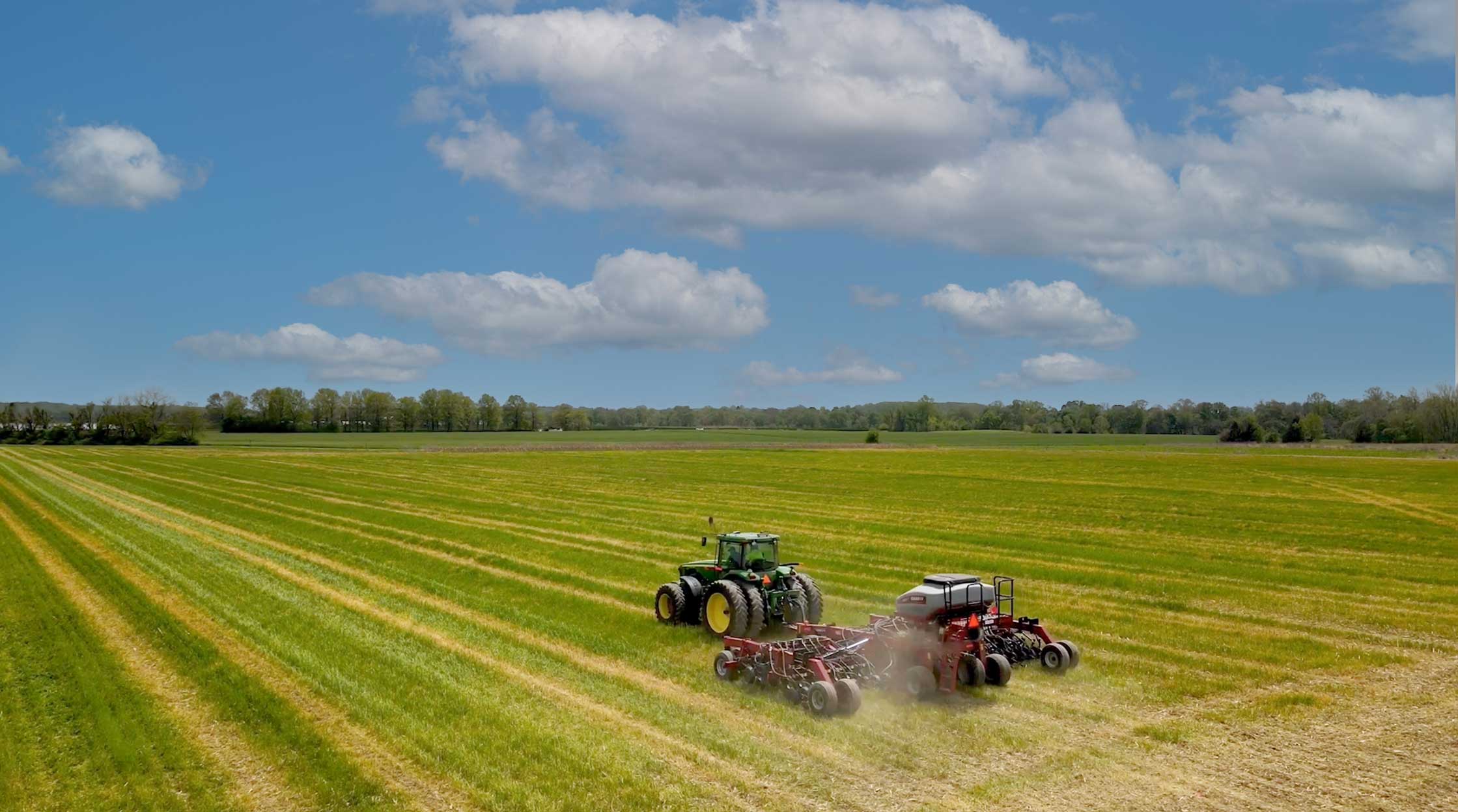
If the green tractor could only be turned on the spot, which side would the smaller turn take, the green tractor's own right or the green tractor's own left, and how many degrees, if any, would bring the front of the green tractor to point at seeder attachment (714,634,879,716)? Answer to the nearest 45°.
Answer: approximately 135° to the green tractor's own left

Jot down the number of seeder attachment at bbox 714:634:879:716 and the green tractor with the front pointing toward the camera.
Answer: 0

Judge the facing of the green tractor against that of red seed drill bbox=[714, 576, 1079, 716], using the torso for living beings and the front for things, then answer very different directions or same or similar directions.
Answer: same or similar directions

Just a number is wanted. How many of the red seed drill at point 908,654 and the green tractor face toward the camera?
0

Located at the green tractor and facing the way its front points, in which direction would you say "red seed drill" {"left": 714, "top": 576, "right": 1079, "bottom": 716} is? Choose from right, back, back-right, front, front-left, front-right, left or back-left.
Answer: back

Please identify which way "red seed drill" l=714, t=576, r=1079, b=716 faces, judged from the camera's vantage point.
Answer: facing away from the viewer and to the left of the viewer

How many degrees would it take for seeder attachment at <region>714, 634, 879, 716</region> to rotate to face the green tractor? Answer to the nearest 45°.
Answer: approximately 45° to its right

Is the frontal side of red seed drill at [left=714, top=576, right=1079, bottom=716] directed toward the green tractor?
yes

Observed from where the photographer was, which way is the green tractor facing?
facing away from the viewer and to the left of the viewer

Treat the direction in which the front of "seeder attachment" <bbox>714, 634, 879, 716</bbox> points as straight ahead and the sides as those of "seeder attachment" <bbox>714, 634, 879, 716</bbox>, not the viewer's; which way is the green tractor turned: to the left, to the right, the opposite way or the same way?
the same way
